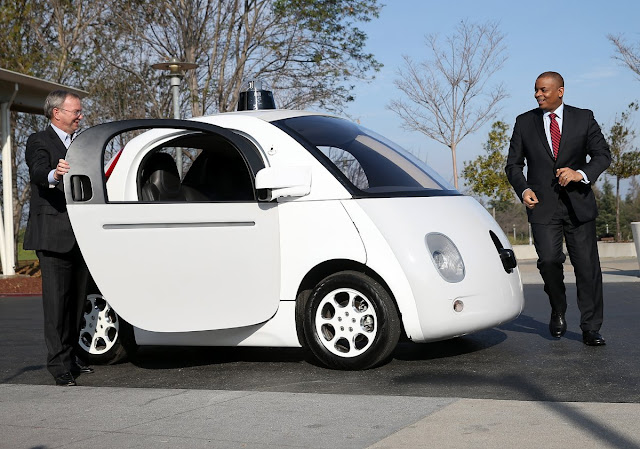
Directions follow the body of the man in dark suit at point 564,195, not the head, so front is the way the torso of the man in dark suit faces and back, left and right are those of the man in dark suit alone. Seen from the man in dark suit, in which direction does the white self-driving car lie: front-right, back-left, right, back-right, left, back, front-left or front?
front-right

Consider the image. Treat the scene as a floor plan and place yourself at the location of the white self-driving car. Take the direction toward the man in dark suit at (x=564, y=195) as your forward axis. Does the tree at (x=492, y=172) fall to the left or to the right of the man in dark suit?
left

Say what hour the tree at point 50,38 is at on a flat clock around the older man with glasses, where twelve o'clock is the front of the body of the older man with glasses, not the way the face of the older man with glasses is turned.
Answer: The tree is roughly at 9 o'clock from the older man with glasses.

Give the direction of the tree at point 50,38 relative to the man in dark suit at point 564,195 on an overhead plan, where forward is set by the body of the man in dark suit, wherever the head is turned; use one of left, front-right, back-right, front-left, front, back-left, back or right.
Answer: back-right

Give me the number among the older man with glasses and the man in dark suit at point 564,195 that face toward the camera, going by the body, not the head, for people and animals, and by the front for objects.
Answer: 1

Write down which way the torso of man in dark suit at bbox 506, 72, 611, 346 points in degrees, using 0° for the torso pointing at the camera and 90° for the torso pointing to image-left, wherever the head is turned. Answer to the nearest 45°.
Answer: approximately 0°

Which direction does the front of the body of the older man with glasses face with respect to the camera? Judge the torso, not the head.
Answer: to the viewer's right

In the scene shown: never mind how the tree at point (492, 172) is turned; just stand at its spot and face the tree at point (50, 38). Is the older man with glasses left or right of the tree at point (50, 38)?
left

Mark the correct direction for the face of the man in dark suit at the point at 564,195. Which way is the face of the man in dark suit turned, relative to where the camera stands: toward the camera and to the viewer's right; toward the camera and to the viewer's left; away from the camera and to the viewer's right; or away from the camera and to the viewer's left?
toward the camera and to the viewer's left

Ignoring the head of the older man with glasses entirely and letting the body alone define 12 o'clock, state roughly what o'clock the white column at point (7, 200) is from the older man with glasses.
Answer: The white column is roughly at 9 o'clock from the older man with glasses.
